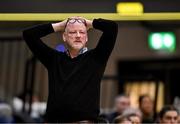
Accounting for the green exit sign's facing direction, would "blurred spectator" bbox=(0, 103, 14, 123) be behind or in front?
in front

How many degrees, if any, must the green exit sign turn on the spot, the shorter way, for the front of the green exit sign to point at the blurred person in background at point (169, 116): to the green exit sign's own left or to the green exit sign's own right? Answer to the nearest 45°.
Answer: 0° — it already faces them

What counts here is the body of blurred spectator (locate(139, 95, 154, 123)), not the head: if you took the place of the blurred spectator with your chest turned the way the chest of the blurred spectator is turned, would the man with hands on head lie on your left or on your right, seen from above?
on your right

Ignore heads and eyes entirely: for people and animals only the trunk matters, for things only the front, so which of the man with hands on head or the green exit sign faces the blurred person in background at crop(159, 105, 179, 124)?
the green exit sign

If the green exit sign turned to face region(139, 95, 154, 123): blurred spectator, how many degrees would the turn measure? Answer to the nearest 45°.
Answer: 0° — it already faces them

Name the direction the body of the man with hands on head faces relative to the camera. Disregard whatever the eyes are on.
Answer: toward the camera

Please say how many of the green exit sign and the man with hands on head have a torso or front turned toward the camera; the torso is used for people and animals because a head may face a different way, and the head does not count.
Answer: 2

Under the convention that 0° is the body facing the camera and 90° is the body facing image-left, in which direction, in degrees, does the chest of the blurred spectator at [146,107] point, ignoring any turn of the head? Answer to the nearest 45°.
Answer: approximately 315°

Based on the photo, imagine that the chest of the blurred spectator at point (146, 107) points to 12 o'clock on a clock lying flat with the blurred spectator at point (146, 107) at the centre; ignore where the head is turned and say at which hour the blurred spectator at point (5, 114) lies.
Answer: the blurred spectator at point (5, 114) is roughly at 4 o'clock from the blurred spectator at point (146, 107).

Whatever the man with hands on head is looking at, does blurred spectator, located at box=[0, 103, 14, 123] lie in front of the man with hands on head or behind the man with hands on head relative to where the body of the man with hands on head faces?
behind
